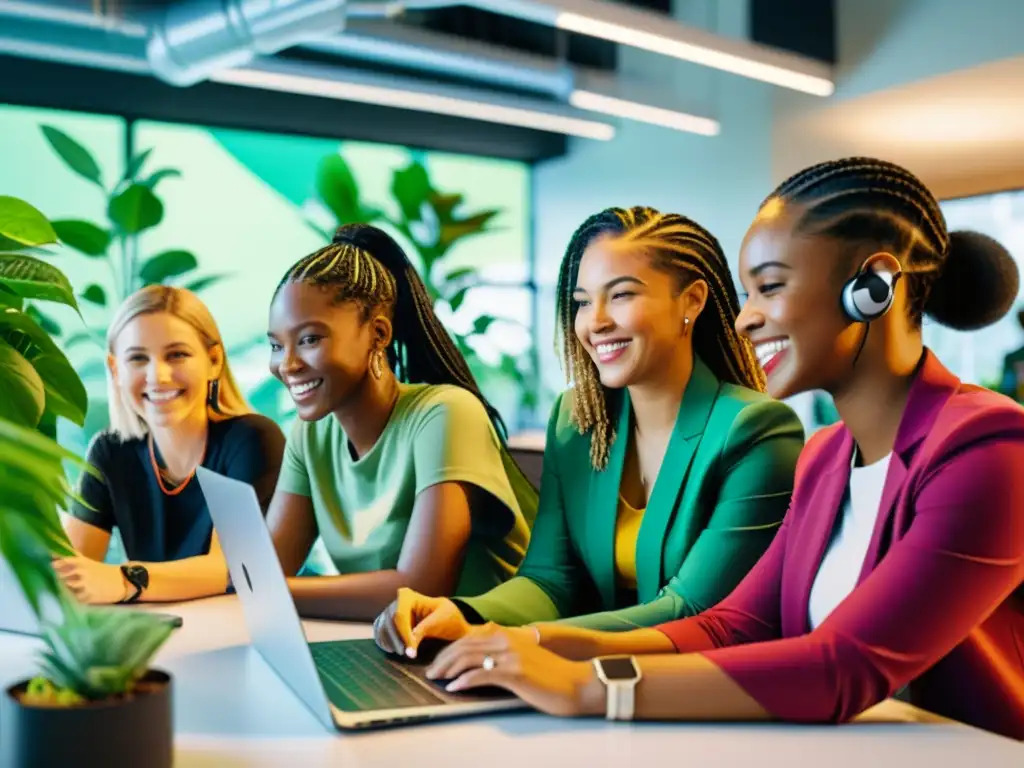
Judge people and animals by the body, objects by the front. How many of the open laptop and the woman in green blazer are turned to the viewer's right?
1

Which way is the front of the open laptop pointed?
to the viewer's right

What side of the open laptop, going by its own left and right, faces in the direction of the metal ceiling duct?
left

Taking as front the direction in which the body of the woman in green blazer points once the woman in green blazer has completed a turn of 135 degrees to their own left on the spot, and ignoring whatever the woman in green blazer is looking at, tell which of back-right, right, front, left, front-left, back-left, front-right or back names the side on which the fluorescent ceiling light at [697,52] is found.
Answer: left

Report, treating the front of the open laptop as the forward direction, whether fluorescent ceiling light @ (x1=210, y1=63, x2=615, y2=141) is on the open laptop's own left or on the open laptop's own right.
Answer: on the open laptop's own left

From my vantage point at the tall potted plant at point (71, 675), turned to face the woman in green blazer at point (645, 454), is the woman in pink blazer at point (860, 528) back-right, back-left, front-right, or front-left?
front-right

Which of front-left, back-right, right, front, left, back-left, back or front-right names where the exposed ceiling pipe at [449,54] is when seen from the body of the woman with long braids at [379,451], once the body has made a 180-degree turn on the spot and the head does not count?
front-left

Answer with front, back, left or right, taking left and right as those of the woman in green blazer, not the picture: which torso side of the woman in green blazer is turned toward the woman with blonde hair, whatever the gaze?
right

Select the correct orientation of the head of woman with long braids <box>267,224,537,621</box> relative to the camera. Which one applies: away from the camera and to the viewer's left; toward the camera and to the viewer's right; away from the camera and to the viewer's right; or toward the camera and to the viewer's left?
toward the camera and to the viewer's left

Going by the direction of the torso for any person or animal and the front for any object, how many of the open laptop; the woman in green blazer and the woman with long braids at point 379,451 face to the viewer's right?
1

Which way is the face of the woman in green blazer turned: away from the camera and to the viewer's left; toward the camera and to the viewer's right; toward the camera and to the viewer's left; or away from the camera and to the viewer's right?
toward the camera and to the viewer's left

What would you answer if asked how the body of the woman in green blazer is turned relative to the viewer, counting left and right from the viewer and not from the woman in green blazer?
facing the viewer and to the left of the viewer

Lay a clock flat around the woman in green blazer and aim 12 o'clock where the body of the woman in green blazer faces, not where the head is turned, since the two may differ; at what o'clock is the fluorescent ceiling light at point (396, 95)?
The fluorescent ceiling light is roughly at 4 o'clock from the woman in green blazer.

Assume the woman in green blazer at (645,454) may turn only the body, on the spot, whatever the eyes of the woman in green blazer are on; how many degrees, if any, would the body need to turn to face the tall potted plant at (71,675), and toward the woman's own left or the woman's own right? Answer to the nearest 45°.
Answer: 0° — they already face it
